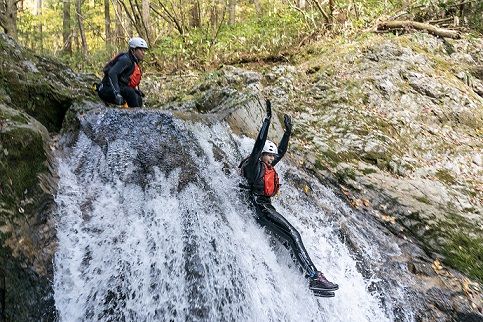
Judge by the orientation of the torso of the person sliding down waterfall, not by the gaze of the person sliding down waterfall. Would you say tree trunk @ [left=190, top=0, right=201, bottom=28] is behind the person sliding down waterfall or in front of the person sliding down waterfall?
behind

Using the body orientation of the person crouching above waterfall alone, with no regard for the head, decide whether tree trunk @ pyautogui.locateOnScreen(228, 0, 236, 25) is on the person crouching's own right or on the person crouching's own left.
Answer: on the person crouching's own left

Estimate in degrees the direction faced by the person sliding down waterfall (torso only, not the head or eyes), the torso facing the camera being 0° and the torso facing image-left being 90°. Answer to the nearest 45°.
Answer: approximately 315°

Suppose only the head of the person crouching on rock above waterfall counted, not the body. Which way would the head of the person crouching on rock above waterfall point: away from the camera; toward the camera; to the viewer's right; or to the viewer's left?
to the viewer's right

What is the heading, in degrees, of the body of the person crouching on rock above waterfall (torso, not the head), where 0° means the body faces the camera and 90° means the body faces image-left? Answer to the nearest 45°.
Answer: approximately 270°

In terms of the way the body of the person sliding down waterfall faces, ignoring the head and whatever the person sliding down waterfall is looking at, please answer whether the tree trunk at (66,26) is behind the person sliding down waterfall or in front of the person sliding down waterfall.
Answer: behind

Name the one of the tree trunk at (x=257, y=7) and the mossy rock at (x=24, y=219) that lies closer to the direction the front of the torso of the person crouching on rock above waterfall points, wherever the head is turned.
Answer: the tree trunk

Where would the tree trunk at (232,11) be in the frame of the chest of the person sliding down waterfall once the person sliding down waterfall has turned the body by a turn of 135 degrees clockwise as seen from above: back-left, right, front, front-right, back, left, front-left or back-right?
right

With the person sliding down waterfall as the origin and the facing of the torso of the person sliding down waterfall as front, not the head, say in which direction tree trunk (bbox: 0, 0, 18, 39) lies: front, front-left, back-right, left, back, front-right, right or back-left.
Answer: back
